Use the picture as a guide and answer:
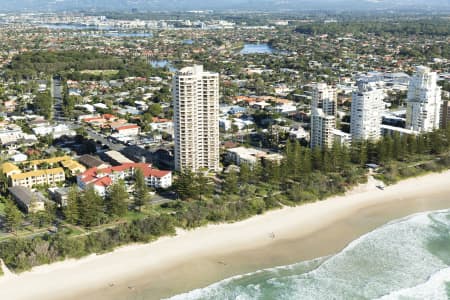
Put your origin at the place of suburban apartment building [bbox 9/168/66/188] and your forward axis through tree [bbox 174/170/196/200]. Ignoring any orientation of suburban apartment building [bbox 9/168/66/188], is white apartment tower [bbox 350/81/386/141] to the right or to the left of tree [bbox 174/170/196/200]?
left

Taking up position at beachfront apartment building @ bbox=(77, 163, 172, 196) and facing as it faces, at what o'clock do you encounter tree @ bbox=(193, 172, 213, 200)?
The tree is roughly at 10 o'clock from the beachfront apartment building.

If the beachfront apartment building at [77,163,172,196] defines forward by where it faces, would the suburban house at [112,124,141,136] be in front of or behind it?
behind

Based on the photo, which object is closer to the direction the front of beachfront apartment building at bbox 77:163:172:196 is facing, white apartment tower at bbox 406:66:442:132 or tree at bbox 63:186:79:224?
the tree

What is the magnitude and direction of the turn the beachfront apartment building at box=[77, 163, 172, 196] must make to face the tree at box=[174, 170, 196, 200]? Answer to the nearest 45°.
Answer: approximately 45° to its left

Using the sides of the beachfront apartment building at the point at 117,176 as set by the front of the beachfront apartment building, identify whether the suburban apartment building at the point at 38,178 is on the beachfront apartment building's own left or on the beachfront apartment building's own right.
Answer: on the beachfront apartment building's own right

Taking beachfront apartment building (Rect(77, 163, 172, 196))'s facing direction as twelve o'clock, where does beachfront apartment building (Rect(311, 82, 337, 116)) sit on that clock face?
beachfront apartment building (Rect(311, 82, 337, 116)) is roughly at 8 o'clock from beachfront apartment building (Rect(77, 163, 172, 196)).

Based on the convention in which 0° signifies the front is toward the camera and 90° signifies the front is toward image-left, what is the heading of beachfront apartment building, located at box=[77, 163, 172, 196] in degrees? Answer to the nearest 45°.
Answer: approximately 0°

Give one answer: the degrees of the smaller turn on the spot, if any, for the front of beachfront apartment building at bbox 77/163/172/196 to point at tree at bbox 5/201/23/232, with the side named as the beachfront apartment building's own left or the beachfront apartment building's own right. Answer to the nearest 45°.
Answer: approximately 45° to the beachfront apartment building's own right

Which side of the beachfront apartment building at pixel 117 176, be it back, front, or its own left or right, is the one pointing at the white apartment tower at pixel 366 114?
left
